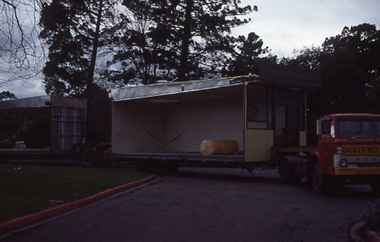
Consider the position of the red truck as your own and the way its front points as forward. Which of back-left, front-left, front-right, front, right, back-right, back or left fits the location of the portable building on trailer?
back

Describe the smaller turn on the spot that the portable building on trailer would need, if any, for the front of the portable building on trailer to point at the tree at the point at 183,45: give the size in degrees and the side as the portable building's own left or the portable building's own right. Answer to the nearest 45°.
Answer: approximately 135° to the portable building's own left

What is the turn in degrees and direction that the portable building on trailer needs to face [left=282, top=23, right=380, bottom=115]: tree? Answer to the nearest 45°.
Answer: approximately 90° to its left

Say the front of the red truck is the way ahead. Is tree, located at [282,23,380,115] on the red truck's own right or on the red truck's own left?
on the red truck's own left

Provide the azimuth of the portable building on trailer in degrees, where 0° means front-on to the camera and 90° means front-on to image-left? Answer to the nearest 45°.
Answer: approximately 315°

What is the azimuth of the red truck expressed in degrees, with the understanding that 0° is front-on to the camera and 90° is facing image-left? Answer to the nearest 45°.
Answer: approximately 315°

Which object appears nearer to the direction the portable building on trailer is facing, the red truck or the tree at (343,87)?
the red truck

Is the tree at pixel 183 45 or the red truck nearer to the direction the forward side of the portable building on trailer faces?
the red truck

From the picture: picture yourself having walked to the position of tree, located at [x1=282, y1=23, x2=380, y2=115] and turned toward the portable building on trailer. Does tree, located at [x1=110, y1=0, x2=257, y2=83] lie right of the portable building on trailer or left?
right

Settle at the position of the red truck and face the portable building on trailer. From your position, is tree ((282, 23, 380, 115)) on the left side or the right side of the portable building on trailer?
right

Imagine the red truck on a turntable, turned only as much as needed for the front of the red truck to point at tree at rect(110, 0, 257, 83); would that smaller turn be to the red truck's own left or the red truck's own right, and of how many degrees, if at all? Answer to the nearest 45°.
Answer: approximately 180°
